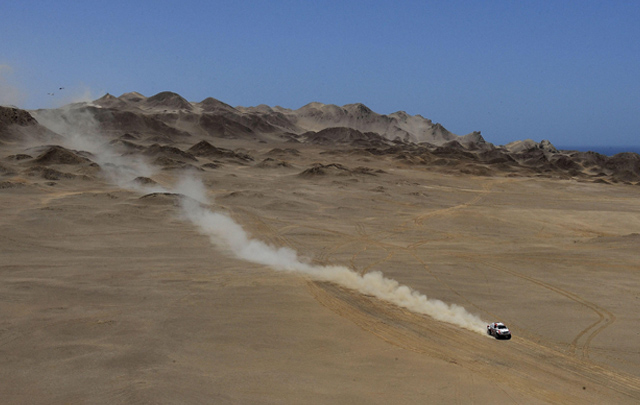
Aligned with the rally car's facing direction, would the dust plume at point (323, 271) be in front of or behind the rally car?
behind

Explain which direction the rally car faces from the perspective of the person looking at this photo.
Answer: facing the viewer and to the right of the viewer
